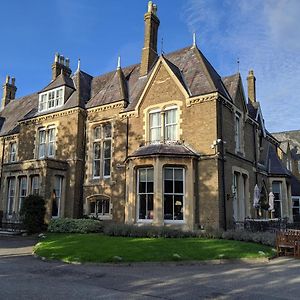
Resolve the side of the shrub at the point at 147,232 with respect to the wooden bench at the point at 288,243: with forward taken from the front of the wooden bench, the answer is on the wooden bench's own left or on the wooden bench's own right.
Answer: on the wooden bench's own right

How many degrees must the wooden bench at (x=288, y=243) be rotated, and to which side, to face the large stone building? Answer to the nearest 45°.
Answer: approximately 90° to its right

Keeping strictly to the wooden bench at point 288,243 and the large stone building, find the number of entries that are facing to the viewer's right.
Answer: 0

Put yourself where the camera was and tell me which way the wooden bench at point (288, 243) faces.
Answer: facing the viewer and to the left of the viewer

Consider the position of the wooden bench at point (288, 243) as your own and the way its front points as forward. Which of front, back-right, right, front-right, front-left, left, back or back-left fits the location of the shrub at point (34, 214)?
front-right

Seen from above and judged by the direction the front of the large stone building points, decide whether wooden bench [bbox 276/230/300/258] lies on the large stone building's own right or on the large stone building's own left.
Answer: on the large stone building's own left
